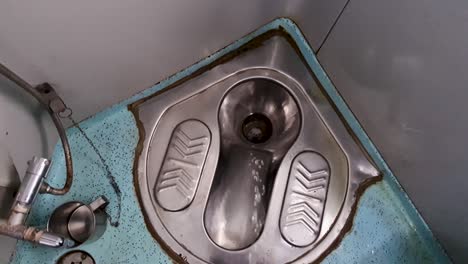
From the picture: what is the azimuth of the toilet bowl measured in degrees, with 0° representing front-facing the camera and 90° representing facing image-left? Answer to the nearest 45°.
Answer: approximately 0°

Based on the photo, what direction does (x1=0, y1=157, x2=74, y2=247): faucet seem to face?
to the viewer's right

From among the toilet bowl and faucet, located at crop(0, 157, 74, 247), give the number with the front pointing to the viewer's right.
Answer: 1

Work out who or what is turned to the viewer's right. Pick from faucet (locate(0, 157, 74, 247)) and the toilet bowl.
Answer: the faucet
